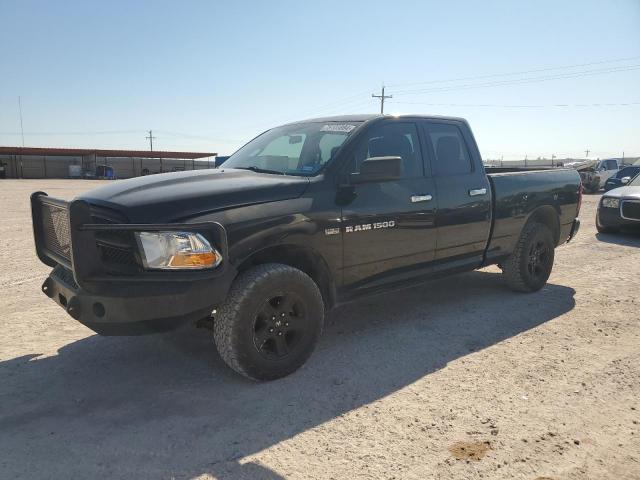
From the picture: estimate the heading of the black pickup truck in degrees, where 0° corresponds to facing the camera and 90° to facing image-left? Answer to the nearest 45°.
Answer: approximately 45°

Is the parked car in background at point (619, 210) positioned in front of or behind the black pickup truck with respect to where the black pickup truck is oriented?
behind

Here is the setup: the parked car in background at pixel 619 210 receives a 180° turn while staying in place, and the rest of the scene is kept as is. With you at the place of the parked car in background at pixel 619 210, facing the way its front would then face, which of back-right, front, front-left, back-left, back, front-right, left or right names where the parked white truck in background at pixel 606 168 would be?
front-left

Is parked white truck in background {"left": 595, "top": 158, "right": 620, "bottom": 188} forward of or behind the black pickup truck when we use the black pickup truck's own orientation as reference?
behind
